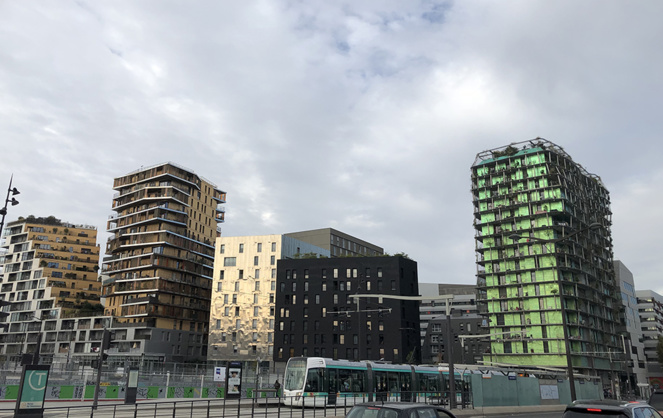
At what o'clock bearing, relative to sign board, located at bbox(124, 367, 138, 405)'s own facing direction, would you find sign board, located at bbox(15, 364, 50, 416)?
sign board, located at bbox(15, 364, 50, 416) is roughly at 2 o'clock from sign board, located at bbox(124, 367, 138, 405).

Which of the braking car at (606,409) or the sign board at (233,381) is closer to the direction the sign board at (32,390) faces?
the braking car

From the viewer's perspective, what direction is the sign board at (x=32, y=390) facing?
toward the camera

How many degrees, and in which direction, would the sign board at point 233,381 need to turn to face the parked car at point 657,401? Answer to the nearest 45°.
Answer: approximately 90° to its left

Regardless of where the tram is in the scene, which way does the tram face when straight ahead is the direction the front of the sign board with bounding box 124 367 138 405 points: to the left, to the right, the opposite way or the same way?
to the right

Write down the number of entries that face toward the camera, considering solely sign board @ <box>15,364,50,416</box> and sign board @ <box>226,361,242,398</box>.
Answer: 2

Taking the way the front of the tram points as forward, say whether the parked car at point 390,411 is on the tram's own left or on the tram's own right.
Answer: on the tram's own left

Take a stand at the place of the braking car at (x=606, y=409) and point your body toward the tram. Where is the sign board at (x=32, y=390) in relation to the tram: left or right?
left

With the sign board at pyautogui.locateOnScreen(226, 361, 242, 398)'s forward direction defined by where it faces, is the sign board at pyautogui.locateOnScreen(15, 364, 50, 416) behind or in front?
in front

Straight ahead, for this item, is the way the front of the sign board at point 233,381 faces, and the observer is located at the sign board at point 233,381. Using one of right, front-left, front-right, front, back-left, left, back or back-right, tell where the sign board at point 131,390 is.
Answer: back-right

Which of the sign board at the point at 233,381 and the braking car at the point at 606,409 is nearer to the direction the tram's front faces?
the sign board

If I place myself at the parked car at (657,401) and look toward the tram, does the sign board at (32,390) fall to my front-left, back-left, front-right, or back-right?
front-left

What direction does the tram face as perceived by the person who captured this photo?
facing the viewer and to the left of the viewer

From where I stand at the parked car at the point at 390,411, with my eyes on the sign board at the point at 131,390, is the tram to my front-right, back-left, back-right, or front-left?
front-right

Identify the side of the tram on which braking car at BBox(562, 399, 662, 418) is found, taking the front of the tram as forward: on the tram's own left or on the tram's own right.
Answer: on the tram's own left

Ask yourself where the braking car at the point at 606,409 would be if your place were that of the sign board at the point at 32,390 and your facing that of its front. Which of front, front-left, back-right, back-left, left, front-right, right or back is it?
front-left

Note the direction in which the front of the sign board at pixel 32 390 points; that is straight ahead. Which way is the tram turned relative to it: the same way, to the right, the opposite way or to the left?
to the right
